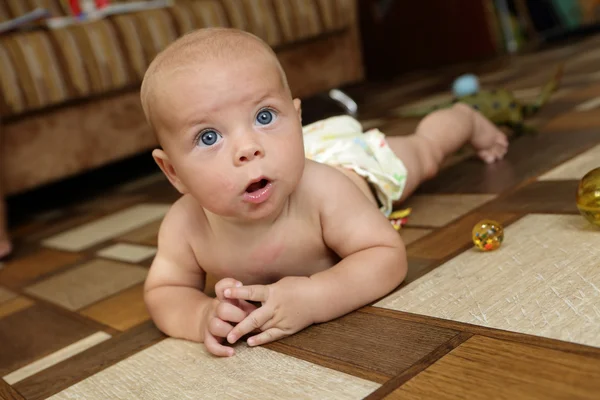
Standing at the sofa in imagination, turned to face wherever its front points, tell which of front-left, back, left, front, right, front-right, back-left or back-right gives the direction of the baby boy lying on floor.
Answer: front-right

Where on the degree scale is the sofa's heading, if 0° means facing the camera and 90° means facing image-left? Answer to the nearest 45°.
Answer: approximately 315°
